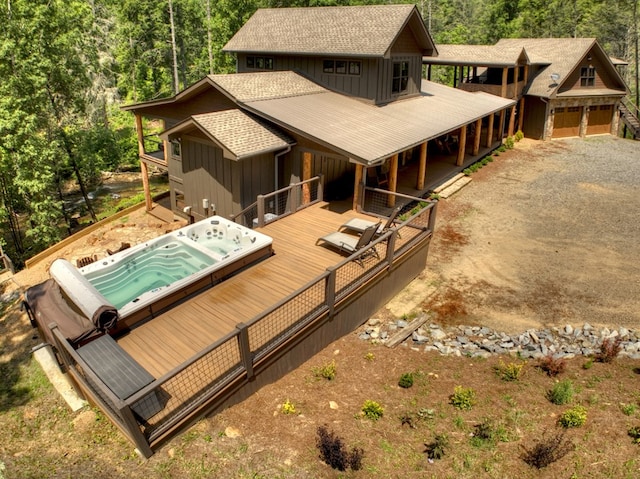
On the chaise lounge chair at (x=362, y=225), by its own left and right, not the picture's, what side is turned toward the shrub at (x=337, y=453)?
left

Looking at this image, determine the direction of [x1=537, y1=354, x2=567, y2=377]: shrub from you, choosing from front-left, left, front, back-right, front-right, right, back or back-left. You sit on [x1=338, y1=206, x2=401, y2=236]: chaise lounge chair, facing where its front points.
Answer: back-left

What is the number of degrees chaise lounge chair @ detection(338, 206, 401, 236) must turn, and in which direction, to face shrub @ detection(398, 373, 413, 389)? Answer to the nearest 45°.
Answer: approximately 90° to its left

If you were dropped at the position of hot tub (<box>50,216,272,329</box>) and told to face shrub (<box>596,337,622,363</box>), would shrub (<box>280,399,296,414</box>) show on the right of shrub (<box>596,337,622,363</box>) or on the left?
right

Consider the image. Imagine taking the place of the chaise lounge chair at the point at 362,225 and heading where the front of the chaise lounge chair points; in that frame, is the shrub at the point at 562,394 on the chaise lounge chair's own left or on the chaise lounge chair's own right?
on the chaise lounge chair's own left

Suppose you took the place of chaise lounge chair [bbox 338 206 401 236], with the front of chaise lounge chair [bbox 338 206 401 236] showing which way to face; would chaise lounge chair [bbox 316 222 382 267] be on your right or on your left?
on your left

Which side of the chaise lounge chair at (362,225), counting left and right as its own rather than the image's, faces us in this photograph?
left

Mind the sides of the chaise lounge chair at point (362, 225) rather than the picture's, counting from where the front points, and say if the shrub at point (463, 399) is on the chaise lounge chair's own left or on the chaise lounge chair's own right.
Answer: on the chaise lounge chair's own left
